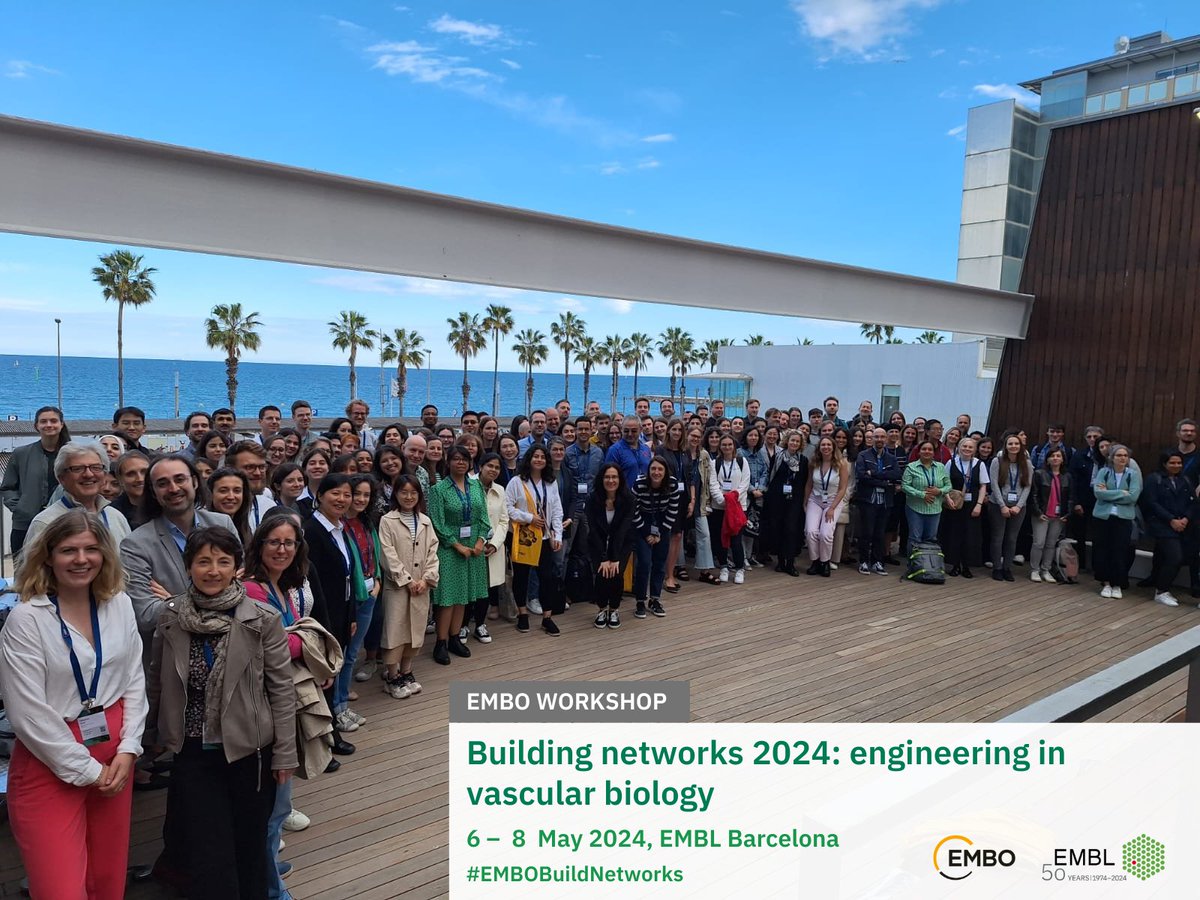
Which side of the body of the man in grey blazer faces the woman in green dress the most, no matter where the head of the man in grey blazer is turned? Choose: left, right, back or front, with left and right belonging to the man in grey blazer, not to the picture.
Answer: left

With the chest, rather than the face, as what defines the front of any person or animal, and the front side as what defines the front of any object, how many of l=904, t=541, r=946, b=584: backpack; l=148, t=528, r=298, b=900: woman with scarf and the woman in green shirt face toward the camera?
3

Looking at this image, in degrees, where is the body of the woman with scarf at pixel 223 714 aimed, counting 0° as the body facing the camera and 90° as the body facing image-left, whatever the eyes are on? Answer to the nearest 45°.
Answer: approximately 0°

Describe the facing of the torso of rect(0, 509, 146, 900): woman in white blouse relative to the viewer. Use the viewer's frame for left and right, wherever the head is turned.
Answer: facing the viewer and to the right of the viewer

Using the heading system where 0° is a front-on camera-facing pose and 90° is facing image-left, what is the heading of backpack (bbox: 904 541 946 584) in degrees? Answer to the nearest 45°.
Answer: approximately 0°

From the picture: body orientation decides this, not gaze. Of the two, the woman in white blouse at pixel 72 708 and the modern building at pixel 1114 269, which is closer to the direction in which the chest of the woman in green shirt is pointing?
the woman in white blouse

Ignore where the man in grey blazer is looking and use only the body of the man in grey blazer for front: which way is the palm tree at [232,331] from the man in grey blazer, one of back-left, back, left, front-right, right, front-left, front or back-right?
back-left

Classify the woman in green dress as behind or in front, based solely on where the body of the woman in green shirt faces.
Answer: in front

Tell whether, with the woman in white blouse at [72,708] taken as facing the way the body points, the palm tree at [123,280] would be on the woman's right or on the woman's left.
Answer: on the woman's left

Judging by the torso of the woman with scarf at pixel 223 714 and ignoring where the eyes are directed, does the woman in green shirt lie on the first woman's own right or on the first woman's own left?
on the first woman's own left
